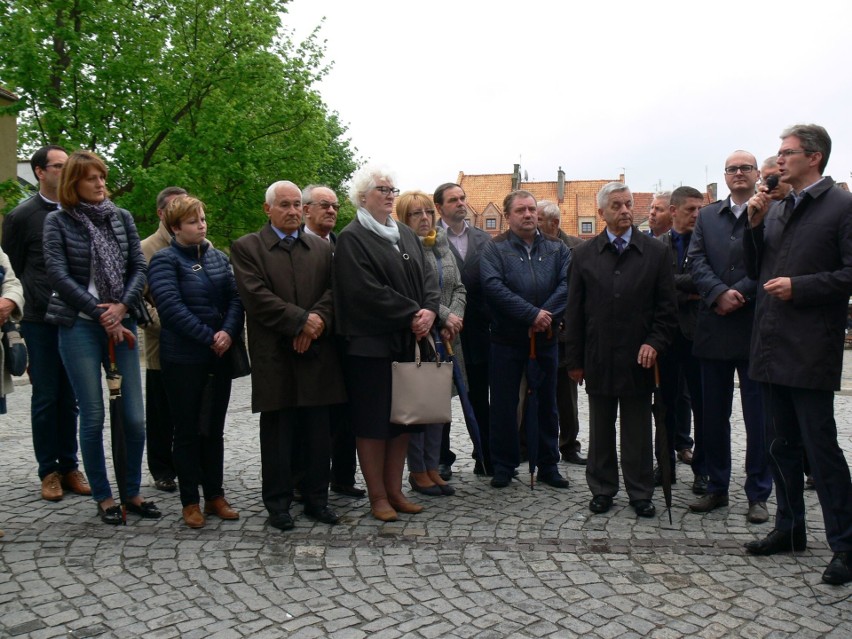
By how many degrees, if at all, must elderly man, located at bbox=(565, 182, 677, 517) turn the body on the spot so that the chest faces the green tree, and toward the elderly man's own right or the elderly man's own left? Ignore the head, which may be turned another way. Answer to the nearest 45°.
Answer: approximately 135° to the elderly man's own right

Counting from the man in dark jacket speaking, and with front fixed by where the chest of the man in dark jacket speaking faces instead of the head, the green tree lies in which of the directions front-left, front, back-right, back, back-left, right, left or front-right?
right

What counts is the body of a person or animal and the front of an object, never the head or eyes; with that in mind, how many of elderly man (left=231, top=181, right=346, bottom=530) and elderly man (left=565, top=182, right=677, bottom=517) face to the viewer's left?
0

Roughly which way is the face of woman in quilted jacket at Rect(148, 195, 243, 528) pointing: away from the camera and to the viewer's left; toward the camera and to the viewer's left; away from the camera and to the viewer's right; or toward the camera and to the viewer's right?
toward the camera and to the viewer's right

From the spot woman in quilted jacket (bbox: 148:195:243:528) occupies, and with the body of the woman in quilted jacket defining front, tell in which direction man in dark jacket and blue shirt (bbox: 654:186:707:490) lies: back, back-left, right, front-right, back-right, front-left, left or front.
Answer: front-left

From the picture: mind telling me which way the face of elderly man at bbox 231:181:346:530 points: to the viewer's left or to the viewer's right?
to the viewer's right

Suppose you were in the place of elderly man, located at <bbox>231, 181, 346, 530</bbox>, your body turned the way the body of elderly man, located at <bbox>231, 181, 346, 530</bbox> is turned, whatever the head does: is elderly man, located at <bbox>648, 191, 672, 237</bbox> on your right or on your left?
on your left

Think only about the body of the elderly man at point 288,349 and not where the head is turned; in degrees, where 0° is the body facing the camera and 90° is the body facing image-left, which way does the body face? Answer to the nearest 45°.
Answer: approximately 315°

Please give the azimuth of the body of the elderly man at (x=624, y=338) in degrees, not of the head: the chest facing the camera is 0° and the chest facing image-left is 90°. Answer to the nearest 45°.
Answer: approximately 0°
